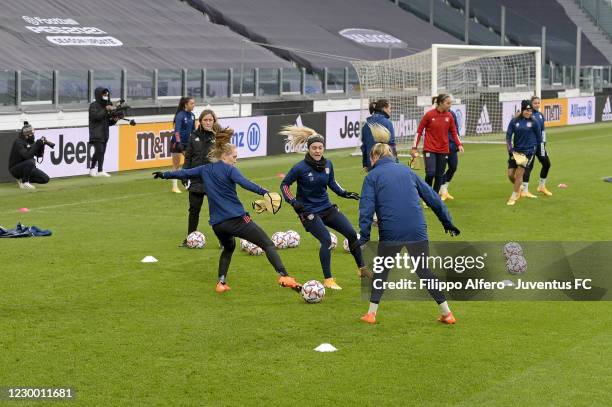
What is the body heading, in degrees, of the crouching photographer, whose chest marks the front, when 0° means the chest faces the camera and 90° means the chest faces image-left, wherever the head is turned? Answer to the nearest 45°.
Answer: approximately 270°

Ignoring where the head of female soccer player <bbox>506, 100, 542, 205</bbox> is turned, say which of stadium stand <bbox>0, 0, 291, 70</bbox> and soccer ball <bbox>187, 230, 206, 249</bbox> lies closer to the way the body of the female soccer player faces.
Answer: the soccer ball

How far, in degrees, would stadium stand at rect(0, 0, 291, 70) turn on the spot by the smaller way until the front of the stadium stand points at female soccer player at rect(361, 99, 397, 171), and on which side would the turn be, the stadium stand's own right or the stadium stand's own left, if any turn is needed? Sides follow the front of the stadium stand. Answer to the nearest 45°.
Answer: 0° — it already faces them

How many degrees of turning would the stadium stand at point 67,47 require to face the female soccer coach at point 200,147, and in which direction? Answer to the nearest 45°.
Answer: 0° — it already faces them

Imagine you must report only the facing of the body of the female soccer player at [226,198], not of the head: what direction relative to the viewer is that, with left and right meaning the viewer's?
facing away from the viewer and to the right of the viewer

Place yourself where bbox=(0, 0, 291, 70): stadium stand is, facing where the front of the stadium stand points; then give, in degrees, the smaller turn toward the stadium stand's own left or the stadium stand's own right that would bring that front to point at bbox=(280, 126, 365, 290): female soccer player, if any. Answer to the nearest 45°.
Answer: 0° — it already faces them

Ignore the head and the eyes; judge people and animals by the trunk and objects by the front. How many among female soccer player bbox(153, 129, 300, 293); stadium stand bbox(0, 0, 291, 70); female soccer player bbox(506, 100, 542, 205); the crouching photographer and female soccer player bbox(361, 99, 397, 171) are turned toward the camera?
2

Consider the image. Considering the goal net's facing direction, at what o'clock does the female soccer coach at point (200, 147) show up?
The female soccer coach is roughly at 2 o'clock from the goal net.

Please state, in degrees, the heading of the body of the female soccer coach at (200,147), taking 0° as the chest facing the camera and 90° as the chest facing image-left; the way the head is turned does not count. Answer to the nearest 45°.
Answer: approximately 315°

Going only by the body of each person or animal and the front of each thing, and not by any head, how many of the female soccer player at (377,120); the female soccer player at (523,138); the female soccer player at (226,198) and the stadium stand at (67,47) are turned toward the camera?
2
